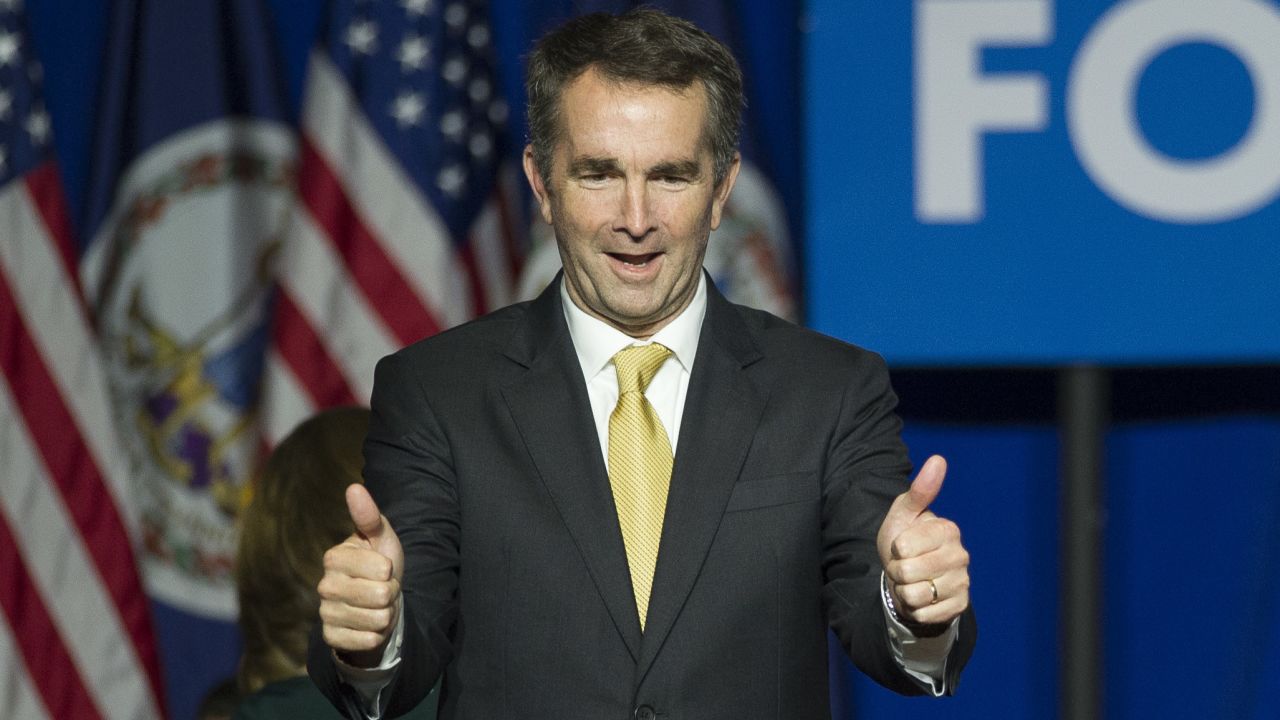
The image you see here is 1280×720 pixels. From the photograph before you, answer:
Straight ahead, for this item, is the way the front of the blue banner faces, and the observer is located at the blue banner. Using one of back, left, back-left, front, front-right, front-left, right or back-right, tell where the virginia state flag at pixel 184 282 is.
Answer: right

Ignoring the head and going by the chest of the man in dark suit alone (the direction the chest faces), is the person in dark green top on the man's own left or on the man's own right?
on the man's own right

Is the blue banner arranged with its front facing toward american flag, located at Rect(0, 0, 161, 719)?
no

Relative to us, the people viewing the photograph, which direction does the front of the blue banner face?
facing the viewer

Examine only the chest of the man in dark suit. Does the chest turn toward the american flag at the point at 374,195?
no

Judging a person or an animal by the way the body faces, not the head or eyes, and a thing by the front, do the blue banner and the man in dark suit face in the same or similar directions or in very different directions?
same or similar directions

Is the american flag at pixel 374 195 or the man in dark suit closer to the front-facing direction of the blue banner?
the man in dark suit

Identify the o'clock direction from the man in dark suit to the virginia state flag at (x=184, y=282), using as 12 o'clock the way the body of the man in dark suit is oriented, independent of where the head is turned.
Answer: The virginia state flag is roughly at 5 o'clock from the man in dark suit.

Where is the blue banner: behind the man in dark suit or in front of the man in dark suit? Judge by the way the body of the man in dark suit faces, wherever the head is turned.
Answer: behind

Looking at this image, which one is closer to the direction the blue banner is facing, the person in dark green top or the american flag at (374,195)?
the person in dark green top

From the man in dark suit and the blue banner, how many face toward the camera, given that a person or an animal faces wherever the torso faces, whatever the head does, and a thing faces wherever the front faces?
2

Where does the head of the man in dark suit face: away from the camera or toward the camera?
toward the camera

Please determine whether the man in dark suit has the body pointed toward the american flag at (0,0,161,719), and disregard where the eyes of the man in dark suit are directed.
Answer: no

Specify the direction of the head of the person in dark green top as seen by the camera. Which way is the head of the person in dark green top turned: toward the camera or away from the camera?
away from the camera
